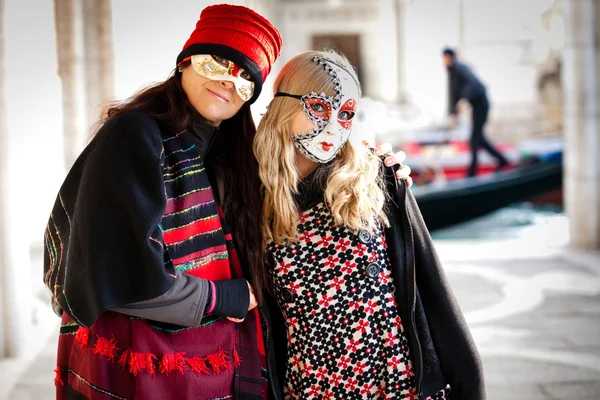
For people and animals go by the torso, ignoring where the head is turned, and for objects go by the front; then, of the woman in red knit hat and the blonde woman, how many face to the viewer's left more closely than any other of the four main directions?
0

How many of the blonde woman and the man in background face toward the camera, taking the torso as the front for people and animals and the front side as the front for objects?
1

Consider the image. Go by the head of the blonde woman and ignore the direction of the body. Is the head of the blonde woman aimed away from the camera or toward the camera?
toward the camera

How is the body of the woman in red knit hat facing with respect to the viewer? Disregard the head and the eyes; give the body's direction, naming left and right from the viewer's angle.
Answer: facing the viewer and to the right of the viewer

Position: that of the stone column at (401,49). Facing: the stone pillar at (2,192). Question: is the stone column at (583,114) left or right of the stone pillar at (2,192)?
left

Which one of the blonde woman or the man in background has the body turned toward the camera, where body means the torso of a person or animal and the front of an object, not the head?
the blonde woman

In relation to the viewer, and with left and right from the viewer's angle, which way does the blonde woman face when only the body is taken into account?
facing the viewer
